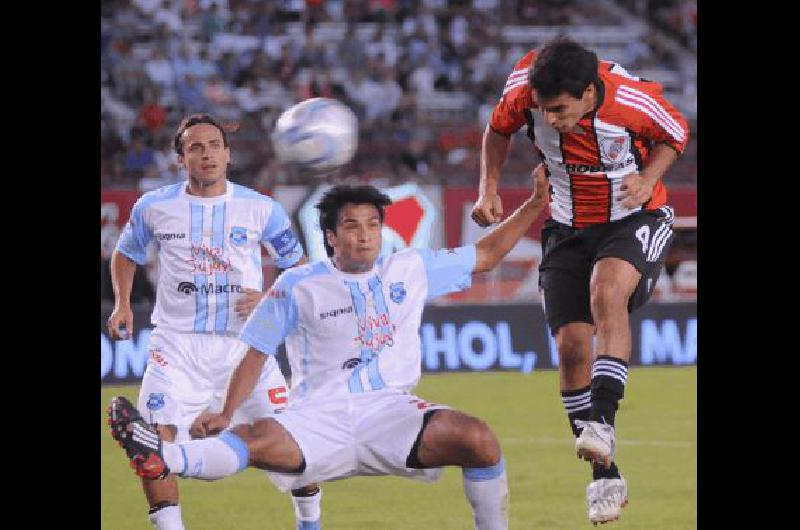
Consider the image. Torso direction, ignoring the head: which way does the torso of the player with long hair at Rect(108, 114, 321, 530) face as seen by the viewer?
toward the camera

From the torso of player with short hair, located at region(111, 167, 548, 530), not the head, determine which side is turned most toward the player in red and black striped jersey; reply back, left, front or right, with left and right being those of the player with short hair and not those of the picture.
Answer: left

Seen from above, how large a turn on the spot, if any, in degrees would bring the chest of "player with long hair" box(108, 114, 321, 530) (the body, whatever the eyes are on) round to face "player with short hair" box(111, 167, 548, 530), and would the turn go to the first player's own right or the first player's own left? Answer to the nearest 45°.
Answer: approximately 45° to the first player's own left

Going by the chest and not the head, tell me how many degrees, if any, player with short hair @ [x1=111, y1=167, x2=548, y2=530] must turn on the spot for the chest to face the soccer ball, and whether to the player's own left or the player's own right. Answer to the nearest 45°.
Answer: approximately 180°

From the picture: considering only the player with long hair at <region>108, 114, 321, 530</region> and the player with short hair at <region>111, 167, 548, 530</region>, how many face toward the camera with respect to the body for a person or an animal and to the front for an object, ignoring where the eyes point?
2

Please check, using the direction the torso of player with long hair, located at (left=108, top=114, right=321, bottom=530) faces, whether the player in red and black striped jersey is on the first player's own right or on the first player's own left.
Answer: on the first player's own left

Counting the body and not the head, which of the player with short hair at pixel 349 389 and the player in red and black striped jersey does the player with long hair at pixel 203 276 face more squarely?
the player with short hair

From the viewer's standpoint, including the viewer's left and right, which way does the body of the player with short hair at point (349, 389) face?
facing the viewer
